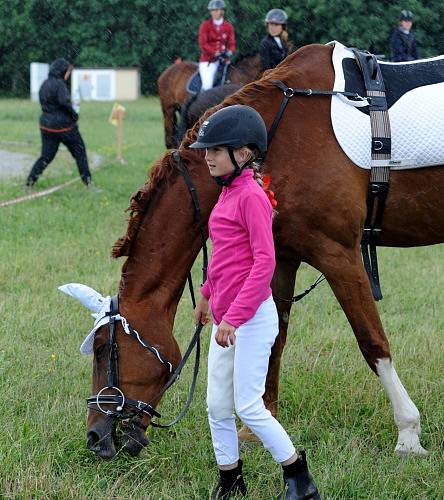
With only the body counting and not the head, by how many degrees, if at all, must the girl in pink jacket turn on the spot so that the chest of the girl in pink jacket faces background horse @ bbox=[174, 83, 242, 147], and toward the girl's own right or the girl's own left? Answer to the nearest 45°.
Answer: approximately 135° to the girl's own right

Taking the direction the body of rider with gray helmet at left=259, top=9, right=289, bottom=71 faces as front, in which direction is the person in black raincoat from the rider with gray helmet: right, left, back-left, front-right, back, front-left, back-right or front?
back-right

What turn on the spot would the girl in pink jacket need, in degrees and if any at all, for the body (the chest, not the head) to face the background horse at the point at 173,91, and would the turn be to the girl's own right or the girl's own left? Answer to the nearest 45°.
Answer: approximately 135° to the girl's own right
